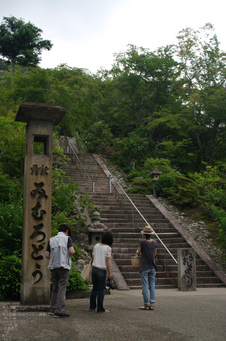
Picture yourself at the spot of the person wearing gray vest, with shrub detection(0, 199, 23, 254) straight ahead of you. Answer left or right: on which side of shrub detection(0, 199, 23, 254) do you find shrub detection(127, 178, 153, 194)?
right

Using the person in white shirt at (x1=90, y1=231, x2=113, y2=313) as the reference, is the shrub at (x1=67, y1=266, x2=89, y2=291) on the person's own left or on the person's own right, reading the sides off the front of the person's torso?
on the person's own left

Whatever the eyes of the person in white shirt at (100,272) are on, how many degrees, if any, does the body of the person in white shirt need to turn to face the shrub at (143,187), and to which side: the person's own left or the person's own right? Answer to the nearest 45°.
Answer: approximately 45° to the person's own left

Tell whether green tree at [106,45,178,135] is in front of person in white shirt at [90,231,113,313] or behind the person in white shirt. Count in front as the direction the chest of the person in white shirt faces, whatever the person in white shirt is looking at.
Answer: in front

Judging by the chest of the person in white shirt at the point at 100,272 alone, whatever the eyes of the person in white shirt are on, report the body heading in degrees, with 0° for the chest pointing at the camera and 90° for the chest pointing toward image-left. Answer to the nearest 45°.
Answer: approximately 225°

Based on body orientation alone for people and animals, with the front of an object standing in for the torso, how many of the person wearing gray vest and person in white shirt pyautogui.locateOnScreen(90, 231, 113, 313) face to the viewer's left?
0

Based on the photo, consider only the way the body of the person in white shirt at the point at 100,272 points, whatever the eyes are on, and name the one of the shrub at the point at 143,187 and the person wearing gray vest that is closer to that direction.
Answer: the shrub

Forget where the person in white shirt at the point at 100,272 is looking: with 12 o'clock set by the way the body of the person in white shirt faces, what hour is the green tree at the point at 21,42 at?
The green tree is roughly at 10 o'clock from the person in white shirt.

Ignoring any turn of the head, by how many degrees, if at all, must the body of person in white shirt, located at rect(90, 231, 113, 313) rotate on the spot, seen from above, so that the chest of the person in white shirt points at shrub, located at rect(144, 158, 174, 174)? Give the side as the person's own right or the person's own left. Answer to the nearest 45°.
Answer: approximately 45° to the person's own left
